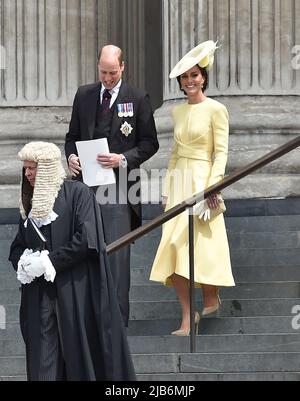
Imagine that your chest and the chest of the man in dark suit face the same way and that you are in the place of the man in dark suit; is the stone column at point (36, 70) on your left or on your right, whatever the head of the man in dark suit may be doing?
on your right

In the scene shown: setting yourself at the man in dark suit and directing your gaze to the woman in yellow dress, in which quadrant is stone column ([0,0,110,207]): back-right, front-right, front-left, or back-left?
back-left

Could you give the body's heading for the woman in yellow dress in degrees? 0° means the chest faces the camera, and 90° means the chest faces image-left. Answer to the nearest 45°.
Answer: approximately 45°

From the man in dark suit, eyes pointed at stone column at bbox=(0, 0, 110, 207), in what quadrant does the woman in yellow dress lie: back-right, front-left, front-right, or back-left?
back-right

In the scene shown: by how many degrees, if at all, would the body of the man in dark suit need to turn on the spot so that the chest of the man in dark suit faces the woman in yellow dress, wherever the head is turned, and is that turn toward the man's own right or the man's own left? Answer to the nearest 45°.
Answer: approximately 135° to the man's own left

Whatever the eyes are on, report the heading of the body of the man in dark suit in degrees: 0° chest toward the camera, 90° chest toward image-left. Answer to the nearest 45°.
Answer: approximately 45°

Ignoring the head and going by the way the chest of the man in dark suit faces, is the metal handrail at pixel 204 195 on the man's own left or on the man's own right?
on the man's own left

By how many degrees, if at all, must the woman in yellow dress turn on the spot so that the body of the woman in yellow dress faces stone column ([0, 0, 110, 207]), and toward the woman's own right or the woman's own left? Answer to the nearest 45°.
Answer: approximately 90° to the woman's own right
